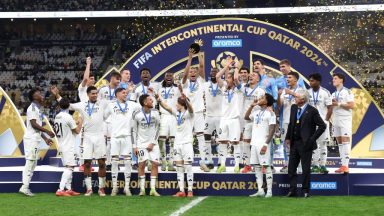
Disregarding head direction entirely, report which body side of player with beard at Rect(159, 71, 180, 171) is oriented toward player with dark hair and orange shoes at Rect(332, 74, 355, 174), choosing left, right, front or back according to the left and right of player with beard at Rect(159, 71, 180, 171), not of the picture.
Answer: left

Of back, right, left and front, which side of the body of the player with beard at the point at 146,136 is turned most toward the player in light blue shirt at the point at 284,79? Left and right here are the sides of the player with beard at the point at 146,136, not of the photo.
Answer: left

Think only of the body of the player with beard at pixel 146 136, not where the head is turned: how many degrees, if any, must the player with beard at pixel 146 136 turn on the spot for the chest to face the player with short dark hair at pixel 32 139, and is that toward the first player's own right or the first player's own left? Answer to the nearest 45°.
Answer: approximately 90° to the first player's own right

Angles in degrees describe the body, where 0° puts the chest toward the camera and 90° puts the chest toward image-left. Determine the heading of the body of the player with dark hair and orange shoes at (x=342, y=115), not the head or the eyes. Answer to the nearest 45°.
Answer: approximately 45°
